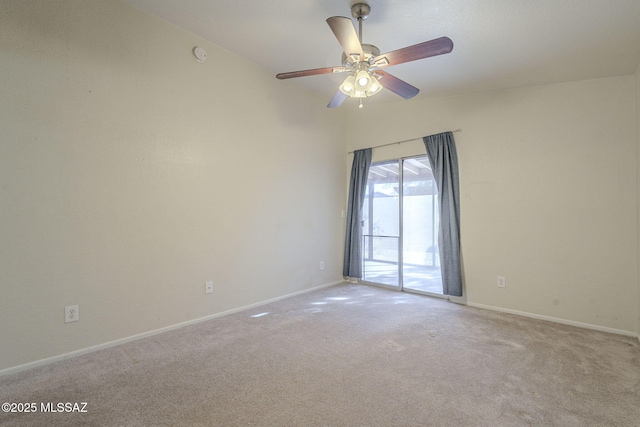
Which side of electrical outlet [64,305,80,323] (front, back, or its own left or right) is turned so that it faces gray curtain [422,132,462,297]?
left

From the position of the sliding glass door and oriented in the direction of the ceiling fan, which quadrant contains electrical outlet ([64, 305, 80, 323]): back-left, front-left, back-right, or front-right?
front-right

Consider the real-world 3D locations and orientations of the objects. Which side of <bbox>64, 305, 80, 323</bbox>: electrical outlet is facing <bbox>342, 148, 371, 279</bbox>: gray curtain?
left

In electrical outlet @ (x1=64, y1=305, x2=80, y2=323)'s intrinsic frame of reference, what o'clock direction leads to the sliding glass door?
The sliding glass door is roughly at 9 o'clock from the electrical outlet.

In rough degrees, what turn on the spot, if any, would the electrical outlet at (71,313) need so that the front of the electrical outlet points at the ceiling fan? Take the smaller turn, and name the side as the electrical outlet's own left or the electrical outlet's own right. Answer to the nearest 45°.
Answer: approximately 45° to the electrical outlet's own left

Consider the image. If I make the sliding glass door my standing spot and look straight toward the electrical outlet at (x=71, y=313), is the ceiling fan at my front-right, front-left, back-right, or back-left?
front-left

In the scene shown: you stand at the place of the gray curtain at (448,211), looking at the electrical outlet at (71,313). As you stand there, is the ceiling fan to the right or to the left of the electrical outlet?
left

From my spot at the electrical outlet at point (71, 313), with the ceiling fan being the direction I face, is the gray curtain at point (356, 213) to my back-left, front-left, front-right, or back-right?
front-left
